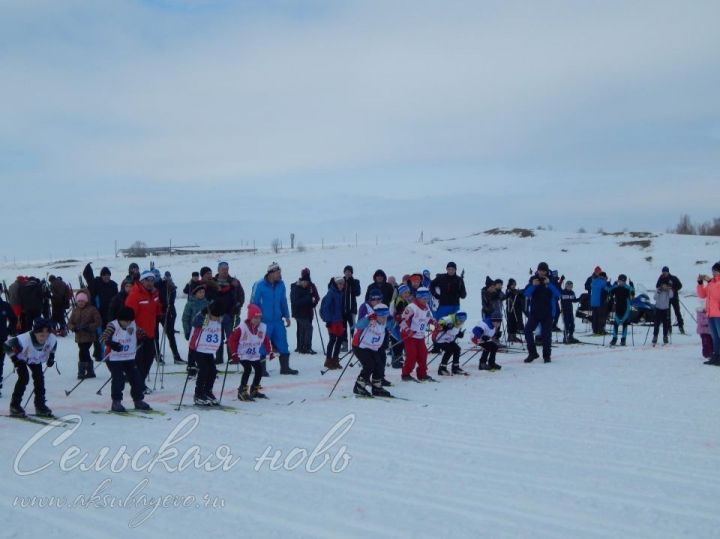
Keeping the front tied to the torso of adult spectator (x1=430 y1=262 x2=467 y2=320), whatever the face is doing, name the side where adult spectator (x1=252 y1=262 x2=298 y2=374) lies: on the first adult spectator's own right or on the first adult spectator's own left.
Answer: on the first adult spectator's own right

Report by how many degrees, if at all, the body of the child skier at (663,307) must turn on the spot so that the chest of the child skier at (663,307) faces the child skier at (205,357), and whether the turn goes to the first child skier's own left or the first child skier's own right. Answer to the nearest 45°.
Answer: approximately 45° to the first child skier's own right

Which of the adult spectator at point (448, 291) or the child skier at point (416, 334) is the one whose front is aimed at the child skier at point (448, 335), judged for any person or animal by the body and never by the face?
the adult spectator

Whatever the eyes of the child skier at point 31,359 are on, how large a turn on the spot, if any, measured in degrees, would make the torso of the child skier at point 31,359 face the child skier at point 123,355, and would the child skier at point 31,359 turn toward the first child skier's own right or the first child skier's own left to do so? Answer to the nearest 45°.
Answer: approximately 45° to the first child skier's own left

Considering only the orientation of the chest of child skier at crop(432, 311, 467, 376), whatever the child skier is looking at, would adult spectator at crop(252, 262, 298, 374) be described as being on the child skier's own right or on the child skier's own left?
on the child skier's own right

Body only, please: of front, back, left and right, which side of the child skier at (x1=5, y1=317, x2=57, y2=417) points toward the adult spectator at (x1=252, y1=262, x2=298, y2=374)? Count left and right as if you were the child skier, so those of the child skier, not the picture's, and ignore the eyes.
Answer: left

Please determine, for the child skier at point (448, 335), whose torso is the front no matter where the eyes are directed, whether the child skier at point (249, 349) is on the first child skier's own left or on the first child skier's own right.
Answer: on the first child skier's own right

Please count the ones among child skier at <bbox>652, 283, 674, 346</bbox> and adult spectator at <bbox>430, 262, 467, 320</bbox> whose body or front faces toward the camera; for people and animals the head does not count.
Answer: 2

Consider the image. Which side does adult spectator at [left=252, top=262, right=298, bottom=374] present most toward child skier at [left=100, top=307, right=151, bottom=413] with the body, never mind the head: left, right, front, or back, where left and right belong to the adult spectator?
right
